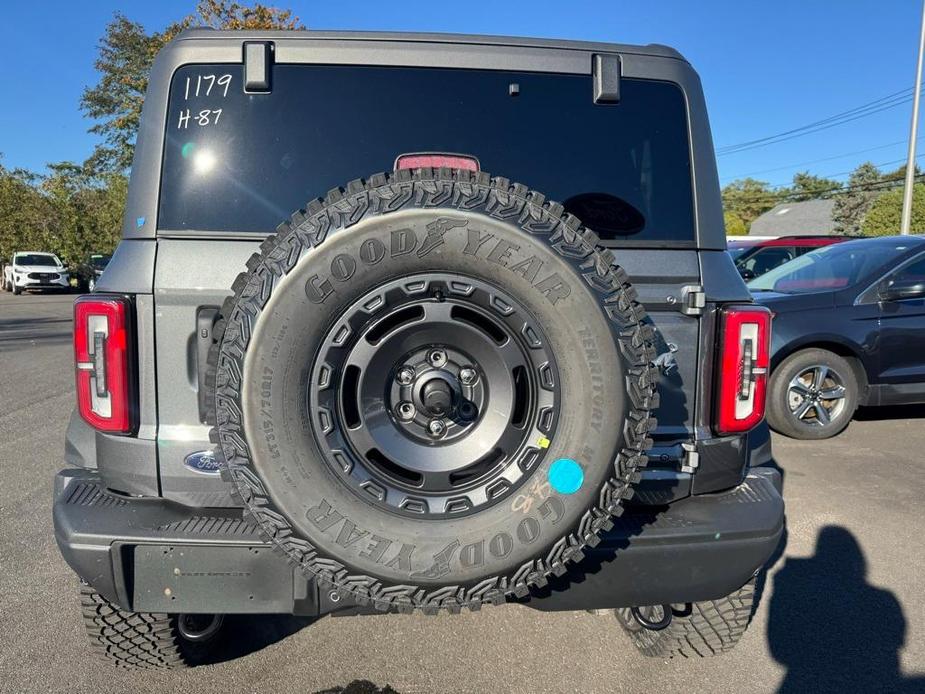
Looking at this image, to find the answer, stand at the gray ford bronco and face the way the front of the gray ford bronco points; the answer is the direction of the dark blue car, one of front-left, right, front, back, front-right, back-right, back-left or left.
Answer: front-right

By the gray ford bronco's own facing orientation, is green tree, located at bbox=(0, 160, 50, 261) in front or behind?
in front

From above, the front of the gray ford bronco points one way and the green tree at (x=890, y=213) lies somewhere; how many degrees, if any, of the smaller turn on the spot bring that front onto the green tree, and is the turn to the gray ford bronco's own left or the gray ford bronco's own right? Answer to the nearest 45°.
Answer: approximately 45° to the gray ford bronco's own right

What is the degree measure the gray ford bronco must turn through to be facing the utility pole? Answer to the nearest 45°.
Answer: approximately 45° to its right

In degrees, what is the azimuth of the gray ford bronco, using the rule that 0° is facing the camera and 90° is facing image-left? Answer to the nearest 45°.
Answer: approximately 180°

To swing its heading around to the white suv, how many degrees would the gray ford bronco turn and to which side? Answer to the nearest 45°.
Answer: approximately 45° to its left

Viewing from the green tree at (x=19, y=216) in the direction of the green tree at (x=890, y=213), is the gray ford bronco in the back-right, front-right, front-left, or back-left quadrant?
front-right

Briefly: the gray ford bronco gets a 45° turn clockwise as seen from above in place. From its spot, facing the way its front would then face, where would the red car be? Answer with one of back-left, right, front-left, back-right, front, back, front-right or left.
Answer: front
